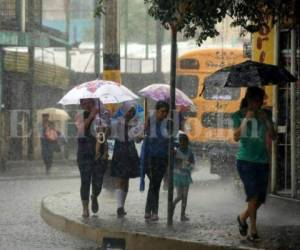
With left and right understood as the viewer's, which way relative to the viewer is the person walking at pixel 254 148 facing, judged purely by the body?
facing the viewer

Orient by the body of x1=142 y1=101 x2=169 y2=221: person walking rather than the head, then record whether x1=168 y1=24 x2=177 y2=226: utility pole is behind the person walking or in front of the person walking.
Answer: in front

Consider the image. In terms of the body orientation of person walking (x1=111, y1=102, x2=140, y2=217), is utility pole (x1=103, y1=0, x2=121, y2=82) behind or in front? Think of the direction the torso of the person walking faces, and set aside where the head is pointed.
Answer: behind

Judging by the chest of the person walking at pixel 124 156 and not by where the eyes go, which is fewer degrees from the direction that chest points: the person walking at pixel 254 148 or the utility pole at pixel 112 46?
the person walking

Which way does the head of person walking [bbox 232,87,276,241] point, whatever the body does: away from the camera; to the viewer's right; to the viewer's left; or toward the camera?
toward the camera

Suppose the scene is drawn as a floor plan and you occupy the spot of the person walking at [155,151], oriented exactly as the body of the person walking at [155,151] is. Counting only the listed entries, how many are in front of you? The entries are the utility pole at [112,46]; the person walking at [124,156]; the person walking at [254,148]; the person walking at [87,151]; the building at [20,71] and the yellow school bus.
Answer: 1

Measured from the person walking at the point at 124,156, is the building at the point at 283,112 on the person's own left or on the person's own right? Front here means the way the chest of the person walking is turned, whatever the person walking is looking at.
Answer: on the person's own left

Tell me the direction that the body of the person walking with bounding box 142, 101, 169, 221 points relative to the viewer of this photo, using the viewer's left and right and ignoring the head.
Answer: facing the viewer and to the right of the viewer

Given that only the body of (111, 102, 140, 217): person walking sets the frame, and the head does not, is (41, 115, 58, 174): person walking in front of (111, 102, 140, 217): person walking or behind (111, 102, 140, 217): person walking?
behind
